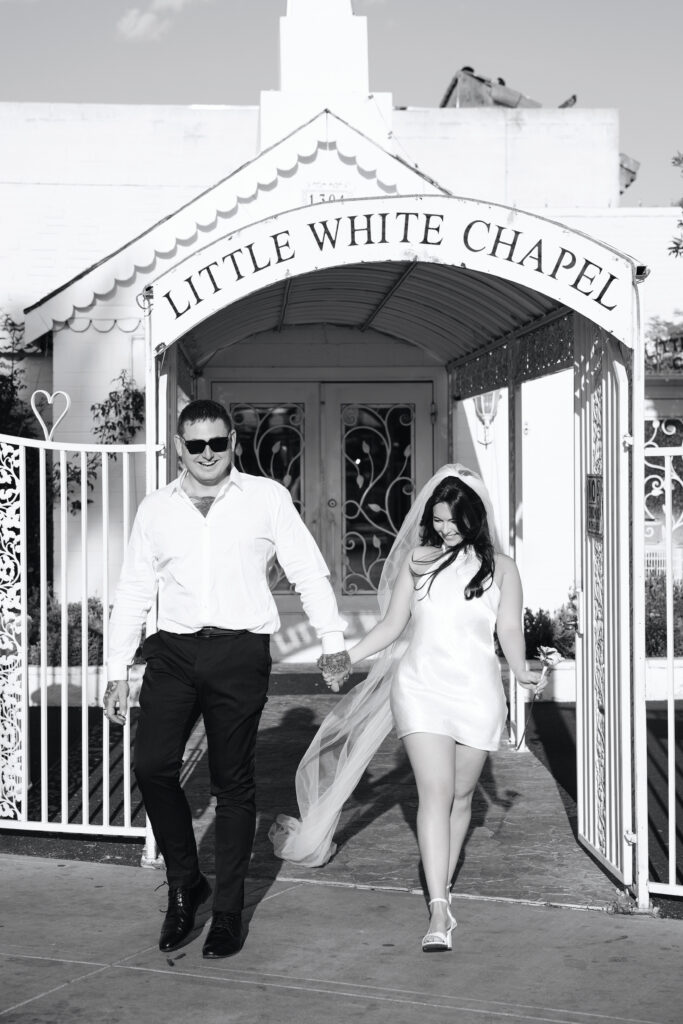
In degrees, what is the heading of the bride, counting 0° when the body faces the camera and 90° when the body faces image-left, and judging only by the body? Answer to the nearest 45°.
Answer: approximately 0°

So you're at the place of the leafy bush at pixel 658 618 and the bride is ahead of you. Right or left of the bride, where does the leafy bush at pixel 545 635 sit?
right

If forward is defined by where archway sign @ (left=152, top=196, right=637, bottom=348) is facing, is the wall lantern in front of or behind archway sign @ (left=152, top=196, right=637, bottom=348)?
behind

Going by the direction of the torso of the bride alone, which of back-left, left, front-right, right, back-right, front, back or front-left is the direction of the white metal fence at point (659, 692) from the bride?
back-left

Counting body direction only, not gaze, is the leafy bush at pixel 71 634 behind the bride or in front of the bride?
behind

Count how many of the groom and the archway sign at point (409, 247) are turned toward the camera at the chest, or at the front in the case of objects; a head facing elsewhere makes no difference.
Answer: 2
